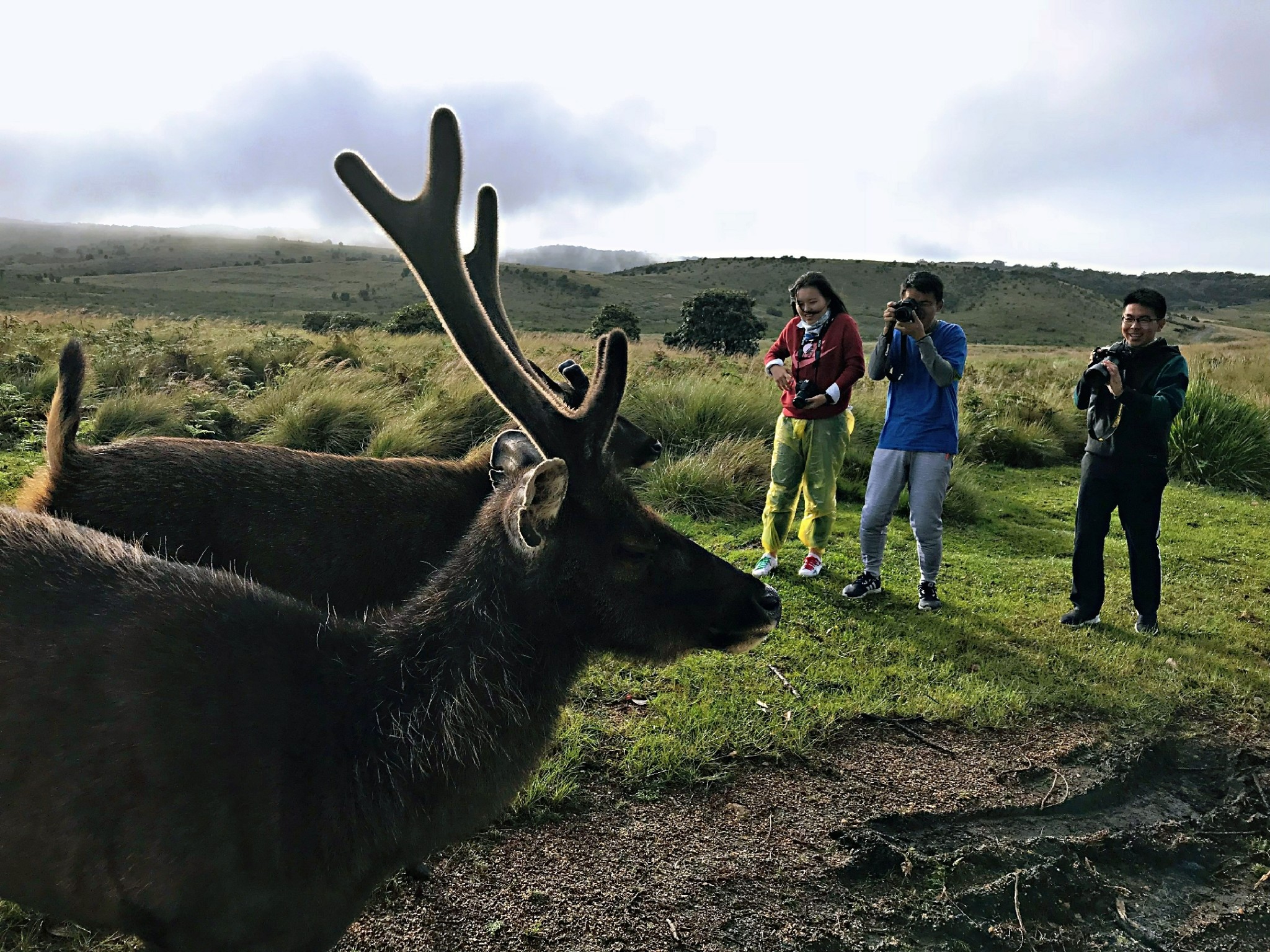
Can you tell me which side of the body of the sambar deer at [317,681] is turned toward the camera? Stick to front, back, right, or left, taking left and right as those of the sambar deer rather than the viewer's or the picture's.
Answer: right

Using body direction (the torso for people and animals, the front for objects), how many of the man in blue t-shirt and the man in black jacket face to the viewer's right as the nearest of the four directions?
0

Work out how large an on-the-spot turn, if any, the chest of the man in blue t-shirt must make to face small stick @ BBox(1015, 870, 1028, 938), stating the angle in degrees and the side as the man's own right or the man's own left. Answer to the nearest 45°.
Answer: approximately 45° to the man's own left

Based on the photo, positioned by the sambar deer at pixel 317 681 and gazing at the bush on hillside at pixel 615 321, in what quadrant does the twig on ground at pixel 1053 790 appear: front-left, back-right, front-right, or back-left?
front-right

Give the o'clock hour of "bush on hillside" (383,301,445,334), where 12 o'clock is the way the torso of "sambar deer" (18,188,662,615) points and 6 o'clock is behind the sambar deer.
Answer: The bush on hillside is roughly at 9 o'clock from the sambar deer.

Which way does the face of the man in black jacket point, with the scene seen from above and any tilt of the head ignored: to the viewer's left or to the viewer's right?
to the viewer's left

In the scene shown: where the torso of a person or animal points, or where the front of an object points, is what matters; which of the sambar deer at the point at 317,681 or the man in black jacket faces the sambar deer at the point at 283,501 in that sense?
the man in black jacket

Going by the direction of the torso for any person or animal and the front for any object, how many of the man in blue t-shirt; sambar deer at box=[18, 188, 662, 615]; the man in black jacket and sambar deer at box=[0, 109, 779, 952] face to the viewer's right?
2

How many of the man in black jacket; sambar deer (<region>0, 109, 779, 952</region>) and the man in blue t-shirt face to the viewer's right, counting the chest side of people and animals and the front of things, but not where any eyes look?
1

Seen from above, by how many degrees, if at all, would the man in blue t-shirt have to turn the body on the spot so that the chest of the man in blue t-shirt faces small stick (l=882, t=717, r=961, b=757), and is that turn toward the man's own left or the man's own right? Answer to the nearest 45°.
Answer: approximately 45° to the man's own left

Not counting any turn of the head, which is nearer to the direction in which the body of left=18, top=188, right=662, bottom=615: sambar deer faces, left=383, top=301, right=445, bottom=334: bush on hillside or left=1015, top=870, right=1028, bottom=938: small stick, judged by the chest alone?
the small stick

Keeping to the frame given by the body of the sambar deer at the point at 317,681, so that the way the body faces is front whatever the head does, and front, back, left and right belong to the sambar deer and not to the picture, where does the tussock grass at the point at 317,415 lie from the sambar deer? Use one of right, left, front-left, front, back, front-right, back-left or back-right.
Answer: left

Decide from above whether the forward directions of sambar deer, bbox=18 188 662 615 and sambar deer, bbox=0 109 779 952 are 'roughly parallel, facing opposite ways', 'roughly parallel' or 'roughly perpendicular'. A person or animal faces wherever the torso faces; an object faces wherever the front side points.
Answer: roughly parallel

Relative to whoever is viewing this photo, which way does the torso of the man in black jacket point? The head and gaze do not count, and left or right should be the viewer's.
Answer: facing the viewer and to the left of the viewer

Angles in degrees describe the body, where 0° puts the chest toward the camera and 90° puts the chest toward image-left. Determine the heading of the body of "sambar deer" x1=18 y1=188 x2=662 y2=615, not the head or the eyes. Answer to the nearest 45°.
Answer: approximately 270°

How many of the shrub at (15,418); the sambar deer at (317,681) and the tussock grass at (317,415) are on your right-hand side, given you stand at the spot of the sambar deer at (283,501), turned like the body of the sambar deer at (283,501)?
1

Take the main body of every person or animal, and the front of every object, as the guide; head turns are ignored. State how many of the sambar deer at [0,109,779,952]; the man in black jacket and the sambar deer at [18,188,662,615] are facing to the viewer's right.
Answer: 2

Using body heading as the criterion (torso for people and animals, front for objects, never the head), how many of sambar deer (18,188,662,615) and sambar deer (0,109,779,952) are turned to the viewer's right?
2
